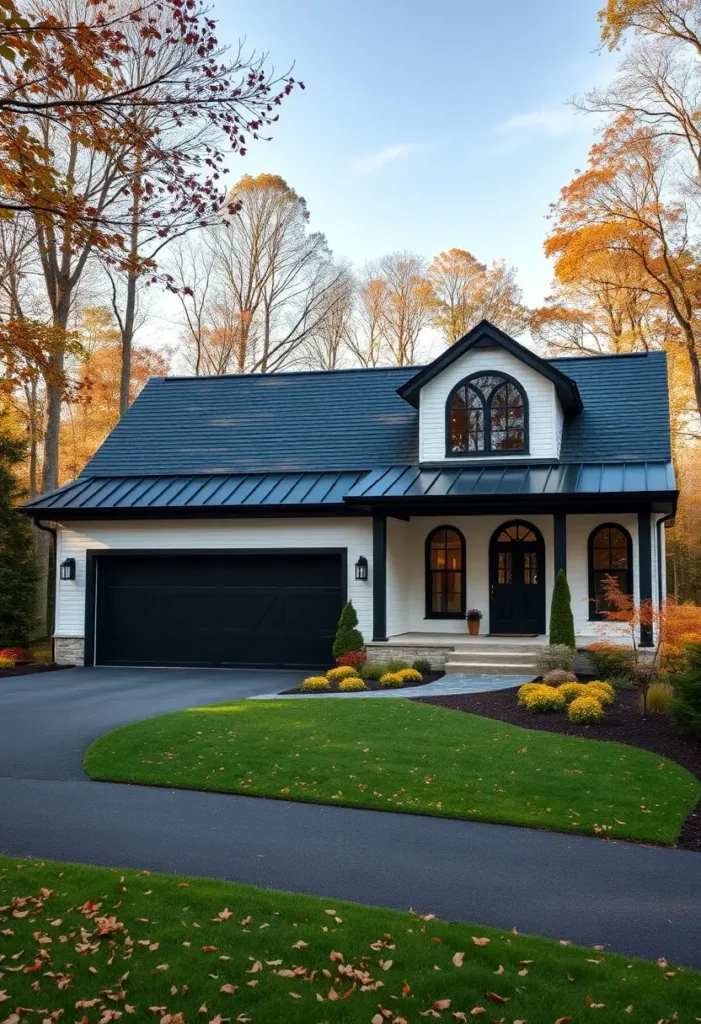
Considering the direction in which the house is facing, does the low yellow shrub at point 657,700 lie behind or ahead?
ahead

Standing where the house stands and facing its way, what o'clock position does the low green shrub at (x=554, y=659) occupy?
The low green shrub is roughly at 11 o'clock from the house.

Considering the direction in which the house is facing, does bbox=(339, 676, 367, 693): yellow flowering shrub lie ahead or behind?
ahead

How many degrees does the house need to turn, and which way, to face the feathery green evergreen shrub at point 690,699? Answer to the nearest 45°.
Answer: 0° — it already faces it

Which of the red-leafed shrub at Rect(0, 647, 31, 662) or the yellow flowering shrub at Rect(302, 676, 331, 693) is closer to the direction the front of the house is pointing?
the yellow flowering shrub

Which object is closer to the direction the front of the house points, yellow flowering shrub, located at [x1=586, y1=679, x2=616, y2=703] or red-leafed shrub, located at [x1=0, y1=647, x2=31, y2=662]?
the yellow flowering shrub

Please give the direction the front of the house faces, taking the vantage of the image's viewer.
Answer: facing the viewer

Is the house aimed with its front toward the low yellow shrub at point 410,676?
yes

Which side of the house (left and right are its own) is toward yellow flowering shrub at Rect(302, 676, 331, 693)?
front
